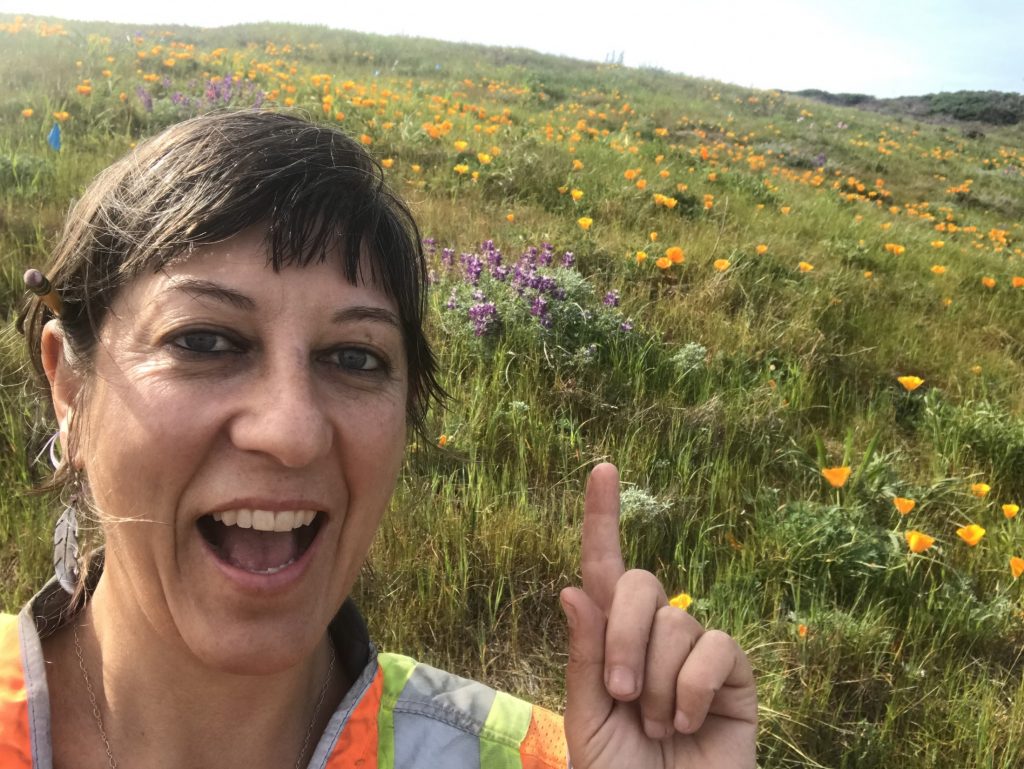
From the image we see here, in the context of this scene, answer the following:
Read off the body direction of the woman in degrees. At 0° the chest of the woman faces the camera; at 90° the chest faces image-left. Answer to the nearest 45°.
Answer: approximately 0°

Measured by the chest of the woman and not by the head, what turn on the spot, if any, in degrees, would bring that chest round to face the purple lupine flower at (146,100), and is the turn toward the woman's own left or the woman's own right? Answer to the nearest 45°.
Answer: approximately 180°

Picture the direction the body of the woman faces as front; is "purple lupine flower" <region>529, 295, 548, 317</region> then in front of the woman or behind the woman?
behind

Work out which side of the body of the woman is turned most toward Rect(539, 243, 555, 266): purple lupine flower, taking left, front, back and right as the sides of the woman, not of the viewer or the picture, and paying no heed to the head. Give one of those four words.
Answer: back

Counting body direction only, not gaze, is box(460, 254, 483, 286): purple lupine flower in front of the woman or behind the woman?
behind

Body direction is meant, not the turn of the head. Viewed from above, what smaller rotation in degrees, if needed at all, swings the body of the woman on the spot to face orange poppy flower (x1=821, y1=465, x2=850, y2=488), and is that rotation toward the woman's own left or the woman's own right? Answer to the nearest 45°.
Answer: approximately 135° to the woman's own left

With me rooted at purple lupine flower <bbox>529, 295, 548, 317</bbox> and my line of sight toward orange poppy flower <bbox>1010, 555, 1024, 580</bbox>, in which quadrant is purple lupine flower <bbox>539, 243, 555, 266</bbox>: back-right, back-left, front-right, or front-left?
back-left
